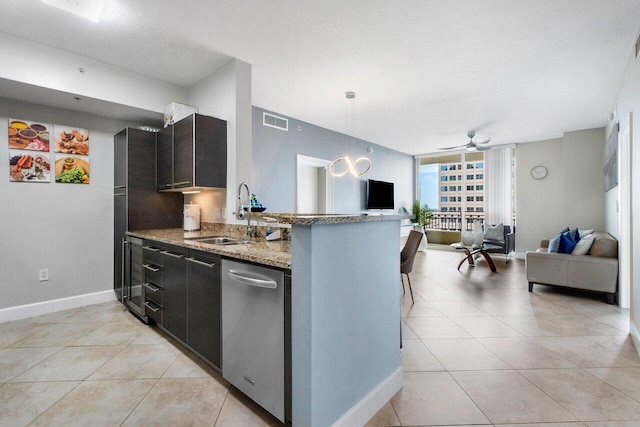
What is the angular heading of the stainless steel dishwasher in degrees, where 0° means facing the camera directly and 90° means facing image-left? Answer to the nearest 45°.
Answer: approximately 45°

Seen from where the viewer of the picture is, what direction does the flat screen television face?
facing the viewer and to the right of the viewer

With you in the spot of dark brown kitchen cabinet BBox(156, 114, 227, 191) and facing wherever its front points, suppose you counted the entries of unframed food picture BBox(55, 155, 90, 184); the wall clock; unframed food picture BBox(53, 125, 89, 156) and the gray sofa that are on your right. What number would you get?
2

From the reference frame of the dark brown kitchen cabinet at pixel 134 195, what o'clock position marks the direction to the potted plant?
The potted plant is roughly at 7 o'clock from the dark brown kitchen cabinet.

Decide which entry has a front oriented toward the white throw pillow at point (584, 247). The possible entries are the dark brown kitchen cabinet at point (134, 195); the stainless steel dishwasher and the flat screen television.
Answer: the flat screen television

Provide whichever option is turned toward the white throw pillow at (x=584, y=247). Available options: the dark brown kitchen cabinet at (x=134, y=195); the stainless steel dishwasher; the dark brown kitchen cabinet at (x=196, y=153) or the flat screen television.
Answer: the flat screen television

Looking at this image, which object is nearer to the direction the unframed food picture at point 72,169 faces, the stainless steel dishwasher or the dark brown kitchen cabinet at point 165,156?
the stainless steel dishwasher

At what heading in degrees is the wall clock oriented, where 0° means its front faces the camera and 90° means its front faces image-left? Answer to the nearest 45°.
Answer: approximately 0°
